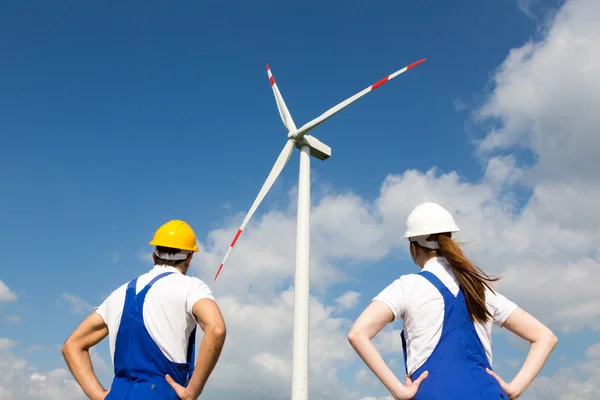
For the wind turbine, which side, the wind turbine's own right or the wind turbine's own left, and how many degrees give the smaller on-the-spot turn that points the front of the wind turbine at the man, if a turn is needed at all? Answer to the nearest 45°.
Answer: approximately 45° to the wind turbine's own left

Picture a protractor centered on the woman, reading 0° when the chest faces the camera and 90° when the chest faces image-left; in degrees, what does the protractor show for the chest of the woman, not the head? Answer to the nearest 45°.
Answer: approximately 135°

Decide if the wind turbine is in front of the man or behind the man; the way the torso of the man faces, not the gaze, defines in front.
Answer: in front

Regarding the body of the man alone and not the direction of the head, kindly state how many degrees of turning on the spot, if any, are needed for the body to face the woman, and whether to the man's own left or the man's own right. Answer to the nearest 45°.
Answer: approximately 90° to the man's own right

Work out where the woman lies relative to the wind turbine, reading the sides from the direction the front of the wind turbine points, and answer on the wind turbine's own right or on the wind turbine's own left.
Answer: on the wind turbine's own left

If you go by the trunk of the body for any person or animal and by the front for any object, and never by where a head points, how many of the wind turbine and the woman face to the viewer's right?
0

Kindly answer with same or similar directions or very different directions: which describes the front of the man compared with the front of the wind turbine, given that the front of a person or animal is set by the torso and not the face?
very different directions

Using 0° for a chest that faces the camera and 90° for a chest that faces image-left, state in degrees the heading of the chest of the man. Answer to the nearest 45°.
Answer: approximately 225°

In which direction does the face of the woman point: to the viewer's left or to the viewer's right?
to the viewer's left

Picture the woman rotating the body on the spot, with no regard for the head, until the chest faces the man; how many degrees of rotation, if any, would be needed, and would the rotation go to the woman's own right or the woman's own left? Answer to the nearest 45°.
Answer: approximately 45° to the woman's own left

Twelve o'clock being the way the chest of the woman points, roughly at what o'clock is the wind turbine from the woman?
The wind turbine is roughly at 1 o'clock from the woman.

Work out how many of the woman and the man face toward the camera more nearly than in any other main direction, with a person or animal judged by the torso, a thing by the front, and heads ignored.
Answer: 0

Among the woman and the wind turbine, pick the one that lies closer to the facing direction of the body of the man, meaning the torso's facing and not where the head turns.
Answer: the wind turbine
